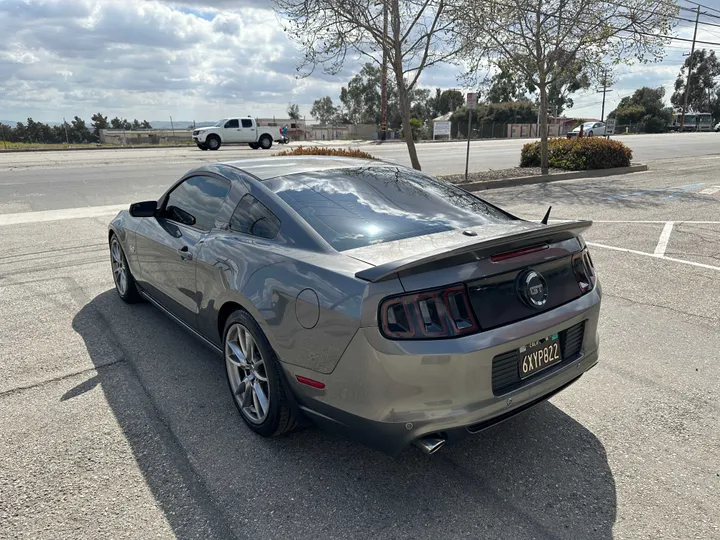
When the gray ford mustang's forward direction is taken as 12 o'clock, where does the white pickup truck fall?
The white pickup truck is roughly at 1 o'clock from the gray ford mustang.

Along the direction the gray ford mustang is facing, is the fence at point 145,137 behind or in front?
in front

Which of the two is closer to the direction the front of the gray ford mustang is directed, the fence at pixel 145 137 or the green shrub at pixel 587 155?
the fence

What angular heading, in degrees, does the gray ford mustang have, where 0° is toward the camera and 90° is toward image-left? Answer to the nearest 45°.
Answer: approximately 135°

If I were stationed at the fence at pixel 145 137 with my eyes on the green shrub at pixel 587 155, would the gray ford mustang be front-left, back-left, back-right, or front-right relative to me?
front-right

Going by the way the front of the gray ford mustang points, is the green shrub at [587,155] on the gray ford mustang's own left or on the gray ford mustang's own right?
on the gray ford mustang's own right
